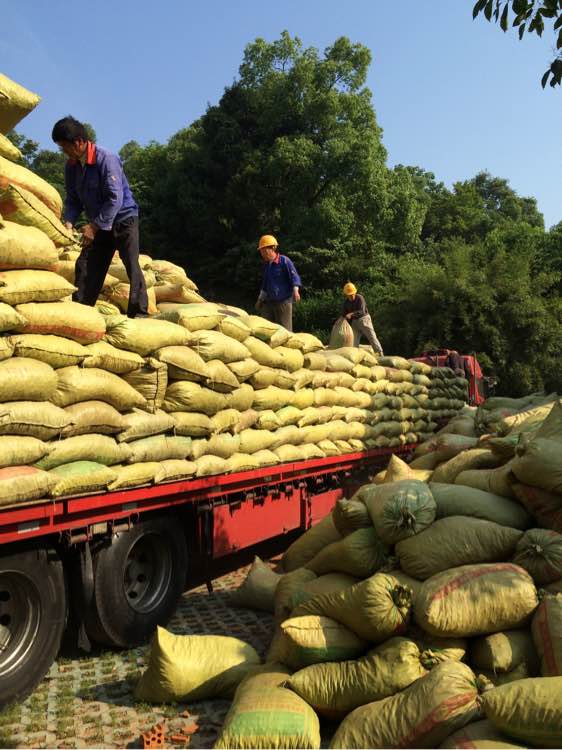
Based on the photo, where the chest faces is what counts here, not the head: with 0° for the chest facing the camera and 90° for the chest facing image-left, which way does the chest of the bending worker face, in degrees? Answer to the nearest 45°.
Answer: approximately 45°

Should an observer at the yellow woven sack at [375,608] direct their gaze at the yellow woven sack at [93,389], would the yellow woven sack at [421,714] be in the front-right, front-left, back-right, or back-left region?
back-left

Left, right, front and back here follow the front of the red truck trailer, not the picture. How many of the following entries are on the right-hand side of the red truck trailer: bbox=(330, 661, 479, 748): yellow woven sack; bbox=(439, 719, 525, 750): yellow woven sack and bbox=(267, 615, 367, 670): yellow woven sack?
3

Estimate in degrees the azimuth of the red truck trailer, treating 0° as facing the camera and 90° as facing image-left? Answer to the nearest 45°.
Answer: approximately 225°

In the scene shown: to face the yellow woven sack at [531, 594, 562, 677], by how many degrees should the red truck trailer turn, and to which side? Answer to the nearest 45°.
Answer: approximately 90° to its right

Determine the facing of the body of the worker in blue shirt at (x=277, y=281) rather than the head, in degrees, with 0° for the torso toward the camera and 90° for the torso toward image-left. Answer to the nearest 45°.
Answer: approximately 45°
